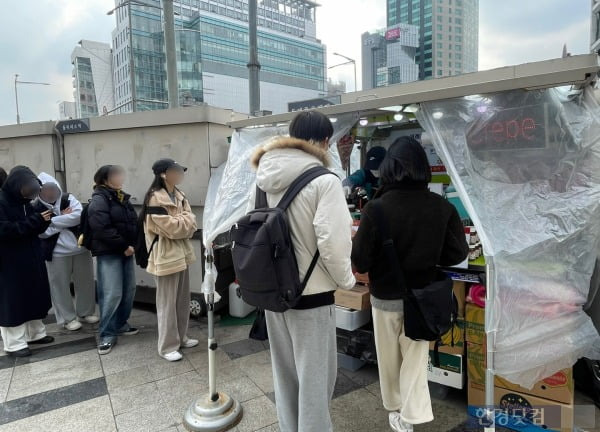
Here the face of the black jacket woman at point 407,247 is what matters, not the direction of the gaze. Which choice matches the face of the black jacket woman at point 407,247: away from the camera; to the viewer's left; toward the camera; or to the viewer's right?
away from the camera

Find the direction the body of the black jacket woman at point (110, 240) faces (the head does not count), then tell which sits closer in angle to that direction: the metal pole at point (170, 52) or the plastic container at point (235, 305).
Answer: the plastic container

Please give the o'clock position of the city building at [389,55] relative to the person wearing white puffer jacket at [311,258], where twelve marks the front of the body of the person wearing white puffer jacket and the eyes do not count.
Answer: The city building is roughly at 11 o'clock from the person wearing white puffer jacket.

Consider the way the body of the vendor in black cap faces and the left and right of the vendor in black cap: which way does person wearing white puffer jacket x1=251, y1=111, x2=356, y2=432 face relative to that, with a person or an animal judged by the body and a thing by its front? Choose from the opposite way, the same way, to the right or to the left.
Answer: the opposite way

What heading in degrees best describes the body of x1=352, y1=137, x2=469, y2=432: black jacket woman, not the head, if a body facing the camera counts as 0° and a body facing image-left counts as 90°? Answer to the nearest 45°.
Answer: approximately 180°

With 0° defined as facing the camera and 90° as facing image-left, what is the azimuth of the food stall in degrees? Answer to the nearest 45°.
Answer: approximately 45°

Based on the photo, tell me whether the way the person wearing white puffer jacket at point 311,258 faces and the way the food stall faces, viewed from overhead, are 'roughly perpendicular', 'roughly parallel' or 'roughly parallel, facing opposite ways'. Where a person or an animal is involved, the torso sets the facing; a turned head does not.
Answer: roughly parallel, facing opposite ways

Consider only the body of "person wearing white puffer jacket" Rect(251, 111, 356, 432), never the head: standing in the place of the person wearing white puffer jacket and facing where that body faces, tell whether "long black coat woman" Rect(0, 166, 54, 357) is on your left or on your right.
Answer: on your left

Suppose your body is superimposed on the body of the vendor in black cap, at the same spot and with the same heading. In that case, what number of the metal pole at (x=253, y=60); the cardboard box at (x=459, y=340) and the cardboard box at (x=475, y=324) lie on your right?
1

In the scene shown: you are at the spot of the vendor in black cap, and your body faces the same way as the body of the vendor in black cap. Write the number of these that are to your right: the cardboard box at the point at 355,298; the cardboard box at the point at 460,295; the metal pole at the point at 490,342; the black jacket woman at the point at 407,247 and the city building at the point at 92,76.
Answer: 1

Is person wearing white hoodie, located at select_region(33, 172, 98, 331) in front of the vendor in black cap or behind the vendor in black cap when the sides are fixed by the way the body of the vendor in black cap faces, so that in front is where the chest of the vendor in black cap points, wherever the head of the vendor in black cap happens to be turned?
in front

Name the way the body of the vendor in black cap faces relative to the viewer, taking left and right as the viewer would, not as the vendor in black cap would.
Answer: facing the viewer and to the left of the viewer

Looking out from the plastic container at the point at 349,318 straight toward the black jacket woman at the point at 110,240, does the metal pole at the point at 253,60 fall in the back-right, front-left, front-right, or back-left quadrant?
front-right

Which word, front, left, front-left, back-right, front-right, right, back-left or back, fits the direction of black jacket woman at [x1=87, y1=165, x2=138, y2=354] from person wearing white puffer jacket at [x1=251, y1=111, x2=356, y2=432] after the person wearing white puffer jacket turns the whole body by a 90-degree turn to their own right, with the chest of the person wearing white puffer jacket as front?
back
